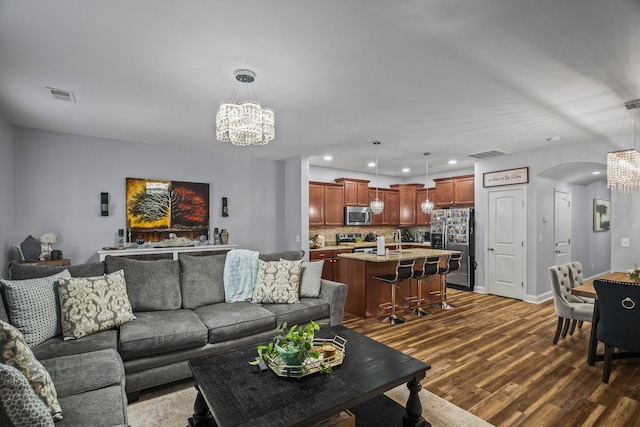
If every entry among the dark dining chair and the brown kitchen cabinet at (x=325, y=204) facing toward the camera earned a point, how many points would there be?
1

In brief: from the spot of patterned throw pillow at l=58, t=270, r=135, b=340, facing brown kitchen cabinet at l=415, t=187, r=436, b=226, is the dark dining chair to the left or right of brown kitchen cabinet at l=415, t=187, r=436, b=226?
right

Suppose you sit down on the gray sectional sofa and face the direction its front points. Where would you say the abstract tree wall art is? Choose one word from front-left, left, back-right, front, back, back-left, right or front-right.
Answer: back-left

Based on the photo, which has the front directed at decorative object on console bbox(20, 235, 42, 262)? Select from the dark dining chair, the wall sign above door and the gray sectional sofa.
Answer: the wall sign above door

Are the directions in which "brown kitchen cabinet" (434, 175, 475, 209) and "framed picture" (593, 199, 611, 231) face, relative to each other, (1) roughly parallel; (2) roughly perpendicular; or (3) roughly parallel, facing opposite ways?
roughly perpendicular

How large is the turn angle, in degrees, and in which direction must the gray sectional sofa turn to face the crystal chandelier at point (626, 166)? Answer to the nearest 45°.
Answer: approximately 45° to its left

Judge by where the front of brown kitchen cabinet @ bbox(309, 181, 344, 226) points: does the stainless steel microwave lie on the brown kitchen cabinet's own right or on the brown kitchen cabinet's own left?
on the brown kitchen cabinet's own left

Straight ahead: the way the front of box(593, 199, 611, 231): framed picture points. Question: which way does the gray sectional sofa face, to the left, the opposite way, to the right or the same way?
to the left

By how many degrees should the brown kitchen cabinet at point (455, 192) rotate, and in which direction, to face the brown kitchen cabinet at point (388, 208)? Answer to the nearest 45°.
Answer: approximately 45° to its right

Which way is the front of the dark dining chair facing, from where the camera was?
facing away from the viewer and to the right of the viewer

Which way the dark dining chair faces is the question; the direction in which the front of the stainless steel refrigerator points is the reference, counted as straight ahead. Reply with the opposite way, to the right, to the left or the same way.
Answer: the opposite way

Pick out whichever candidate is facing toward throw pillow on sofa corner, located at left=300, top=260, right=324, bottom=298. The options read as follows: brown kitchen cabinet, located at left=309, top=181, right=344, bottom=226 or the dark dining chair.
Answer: the brown kitchen cabinet
